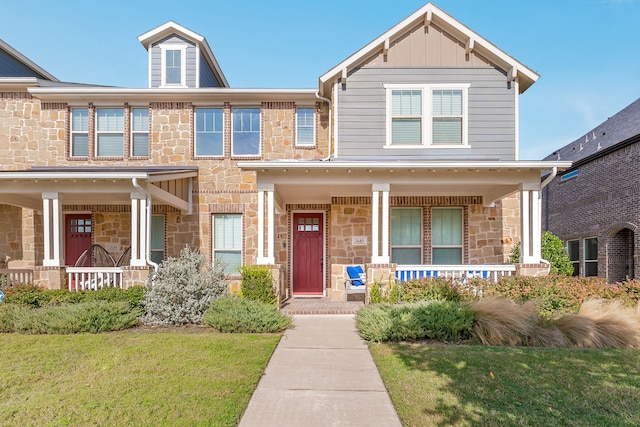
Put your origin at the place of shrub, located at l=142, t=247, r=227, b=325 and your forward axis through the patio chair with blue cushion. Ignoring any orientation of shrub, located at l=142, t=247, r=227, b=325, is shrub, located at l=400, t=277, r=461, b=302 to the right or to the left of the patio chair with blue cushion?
right

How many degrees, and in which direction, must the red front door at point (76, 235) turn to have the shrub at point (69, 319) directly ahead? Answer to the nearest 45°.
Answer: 0° — it already faces it

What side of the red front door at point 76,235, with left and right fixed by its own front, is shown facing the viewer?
front

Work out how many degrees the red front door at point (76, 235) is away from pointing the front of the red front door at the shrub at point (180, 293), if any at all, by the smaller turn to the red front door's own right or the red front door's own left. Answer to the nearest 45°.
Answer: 0° — it already faces it

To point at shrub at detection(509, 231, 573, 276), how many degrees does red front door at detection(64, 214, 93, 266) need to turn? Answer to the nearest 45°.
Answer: approximately 45° to its left

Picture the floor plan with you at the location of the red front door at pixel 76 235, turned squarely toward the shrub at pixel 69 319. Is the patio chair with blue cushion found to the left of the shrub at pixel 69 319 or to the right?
left

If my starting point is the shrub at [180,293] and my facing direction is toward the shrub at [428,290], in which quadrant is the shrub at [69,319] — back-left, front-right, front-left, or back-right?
back-right

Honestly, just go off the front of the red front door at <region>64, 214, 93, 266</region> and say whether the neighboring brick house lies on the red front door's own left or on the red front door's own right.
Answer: on the red front door's own left

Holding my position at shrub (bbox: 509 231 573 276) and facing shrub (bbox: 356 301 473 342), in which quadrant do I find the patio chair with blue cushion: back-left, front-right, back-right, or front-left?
front-right

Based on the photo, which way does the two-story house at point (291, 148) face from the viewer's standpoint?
toward the camera

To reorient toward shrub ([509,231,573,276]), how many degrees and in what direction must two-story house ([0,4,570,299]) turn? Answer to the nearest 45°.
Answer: approximately 90° to its left

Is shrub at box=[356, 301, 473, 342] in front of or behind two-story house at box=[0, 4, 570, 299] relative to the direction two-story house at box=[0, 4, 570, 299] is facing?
in front

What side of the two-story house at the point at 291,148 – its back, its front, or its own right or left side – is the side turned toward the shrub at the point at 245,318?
front

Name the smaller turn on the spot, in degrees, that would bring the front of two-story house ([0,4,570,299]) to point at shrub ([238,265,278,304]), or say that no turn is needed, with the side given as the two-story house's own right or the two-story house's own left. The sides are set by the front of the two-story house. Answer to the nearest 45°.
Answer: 0° — it already faces it
